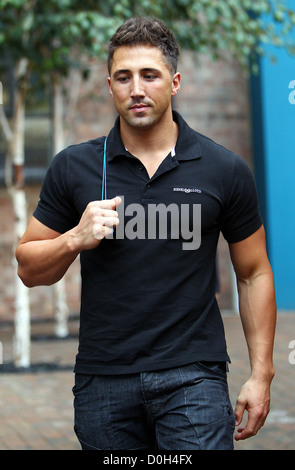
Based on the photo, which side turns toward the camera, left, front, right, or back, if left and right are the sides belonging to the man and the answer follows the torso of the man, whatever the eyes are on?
front
